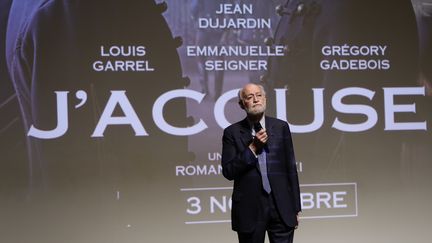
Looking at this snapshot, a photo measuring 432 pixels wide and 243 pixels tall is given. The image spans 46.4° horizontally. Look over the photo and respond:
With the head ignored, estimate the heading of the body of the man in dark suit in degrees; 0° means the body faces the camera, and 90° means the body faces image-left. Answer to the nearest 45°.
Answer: approximately 0°
